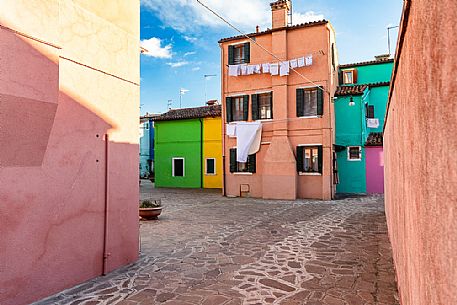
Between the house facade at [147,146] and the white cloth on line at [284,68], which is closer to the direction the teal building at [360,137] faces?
the white cloth on line

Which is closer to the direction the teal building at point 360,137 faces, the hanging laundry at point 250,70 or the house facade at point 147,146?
the hanging laundry

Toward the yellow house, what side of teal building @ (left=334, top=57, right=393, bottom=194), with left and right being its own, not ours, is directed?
right

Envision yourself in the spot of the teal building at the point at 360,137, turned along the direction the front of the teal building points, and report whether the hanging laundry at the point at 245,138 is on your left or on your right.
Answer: on your right

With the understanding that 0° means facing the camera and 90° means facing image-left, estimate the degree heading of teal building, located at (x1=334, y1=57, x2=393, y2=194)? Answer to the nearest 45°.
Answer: approximately 0°

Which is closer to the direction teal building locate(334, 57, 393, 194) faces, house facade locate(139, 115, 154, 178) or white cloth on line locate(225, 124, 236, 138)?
the white cloth on line

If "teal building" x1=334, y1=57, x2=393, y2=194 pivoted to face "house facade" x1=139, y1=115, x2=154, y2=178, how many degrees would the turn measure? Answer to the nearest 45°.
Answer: approximately 135° to its right

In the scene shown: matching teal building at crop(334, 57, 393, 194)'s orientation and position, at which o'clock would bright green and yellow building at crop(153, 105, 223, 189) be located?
bright green and yellow building at crop(153, 105, 223, 189) is roughly at 3 o'clock from teal building at crop(334, 57, 393, 194).

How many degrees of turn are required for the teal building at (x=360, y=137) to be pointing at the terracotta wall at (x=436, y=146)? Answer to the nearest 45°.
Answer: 0° — it already faces it

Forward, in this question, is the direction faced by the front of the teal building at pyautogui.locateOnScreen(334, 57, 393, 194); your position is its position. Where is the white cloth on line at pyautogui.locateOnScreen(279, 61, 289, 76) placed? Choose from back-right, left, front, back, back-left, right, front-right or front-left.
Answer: front-right
